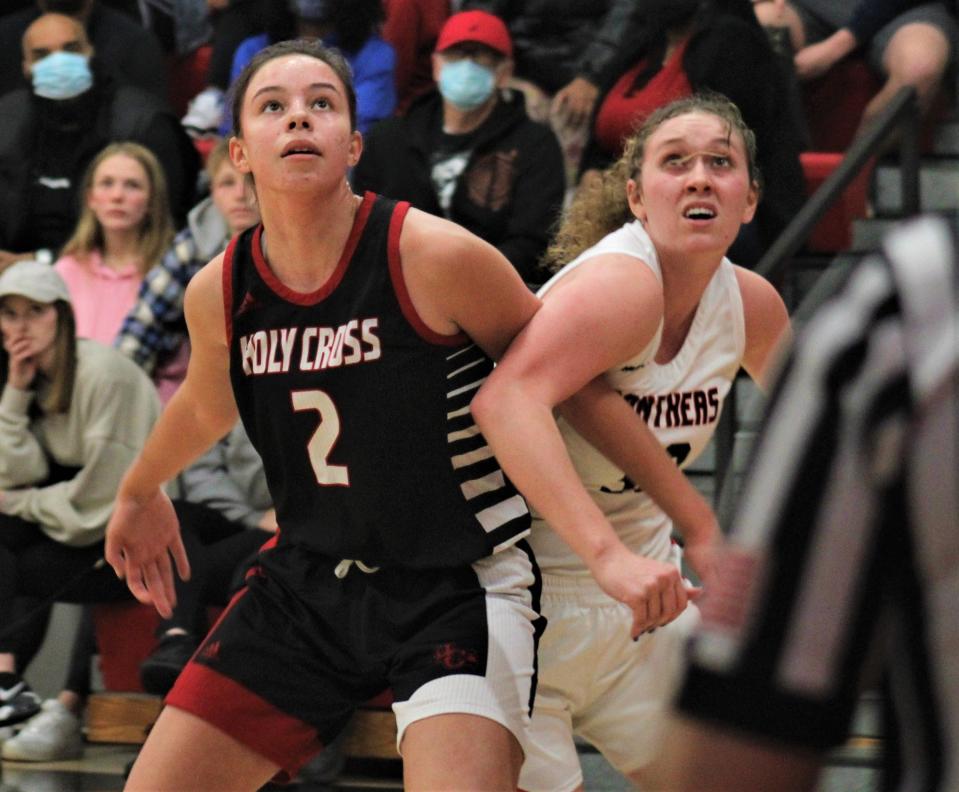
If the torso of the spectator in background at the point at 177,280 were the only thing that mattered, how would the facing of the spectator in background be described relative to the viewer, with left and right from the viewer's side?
facing the viewer

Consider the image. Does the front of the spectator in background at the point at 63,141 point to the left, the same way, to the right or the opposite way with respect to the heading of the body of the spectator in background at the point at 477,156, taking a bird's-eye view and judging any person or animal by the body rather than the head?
the same way

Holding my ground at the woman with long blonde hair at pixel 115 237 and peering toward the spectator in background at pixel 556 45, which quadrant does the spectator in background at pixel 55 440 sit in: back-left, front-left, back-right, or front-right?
back-right

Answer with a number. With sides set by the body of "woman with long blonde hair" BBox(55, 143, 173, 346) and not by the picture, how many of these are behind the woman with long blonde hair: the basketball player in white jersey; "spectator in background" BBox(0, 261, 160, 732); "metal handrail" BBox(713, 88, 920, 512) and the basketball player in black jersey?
0

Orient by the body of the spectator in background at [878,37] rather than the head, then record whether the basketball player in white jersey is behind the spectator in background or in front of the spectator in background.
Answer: in front

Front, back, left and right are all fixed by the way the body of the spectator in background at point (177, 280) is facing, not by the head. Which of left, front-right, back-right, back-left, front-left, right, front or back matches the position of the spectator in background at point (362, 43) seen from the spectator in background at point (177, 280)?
back-left

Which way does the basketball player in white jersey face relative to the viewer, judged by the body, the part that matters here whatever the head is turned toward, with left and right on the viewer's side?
facing the viewer and to the right of the viewer

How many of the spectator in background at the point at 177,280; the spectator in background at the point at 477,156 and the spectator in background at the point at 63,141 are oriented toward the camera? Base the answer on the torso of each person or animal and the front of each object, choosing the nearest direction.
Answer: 3

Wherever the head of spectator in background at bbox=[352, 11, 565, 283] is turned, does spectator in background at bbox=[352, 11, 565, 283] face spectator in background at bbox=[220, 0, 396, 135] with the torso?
no

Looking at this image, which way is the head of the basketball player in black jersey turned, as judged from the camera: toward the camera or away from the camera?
toward the camera

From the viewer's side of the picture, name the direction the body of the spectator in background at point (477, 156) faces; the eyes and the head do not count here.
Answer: toward the camera

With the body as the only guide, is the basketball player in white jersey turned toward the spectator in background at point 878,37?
no

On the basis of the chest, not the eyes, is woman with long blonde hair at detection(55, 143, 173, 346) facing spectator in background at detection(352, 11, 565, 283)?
no

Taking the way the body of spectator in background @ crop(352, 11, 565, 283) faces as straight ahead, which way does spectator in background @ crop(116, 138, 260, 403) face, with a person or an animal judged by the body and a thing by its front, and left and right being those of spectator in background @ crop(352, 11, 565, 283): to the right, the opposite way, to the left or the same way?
the same way

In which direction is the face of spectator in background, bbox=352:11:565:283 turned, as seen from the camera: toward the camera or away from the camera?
toward the camera

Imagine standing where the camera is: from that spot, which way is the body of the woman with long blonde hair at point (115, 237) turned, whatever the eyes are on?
toward the camera

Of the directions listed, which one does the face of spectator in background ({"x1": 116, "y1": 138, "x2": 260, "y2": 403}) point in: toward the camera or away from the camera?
toward the camera

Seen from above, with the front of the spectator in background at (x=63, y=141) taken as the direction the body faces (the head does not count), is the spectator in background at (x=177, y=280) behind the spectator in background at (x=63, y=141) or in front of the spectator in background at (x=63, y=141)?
in front

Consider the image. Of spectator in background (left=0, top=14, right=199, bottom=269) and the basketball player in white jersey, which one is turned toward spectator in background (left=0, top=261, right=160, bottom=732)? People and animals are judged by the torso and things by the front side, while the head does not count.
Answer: spectator in background (left=0, top=14, right=199, bottom=269)
